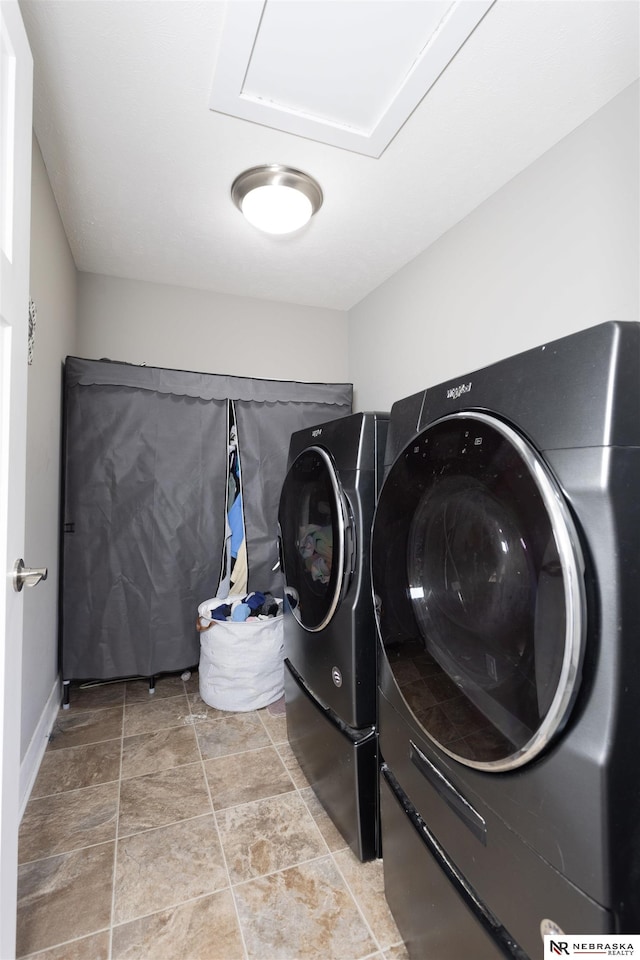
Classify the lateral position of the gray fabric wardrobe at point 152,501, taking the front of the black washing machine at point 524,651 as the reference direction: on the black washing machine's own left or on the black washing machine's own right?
on the black washing machine's own right

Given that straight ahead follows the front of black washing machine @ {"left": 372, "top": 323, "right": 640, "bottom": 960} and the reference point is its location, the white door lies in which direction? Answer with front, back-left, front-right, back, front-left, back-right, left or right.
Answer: front-right

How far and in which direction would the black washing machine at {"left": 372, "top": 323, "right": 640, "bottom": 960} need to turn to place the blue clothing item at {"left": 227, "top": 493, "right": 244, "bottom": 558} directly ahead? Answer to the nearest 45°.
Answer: approximately 90° to its right

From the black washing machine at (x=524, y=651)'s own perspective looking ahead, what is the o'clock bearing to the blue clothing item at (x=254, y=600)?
The blue clothing item is roughly at 3 o'clock from the black washing machine.

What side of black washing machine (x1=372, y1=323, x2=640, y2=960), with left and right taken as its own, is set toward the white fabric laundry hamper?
right

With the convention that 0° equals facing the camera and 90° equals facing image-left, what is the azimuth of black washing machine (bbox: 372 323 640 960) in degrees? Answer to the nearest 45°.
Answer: approximately 45°

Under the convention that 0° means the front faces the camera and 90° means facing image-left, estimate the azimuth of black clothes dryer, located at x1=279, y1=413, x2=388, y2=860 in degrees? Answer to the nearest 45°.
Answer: approximately 45°
